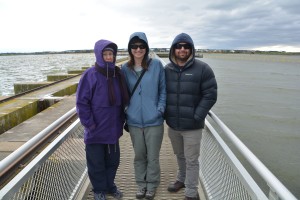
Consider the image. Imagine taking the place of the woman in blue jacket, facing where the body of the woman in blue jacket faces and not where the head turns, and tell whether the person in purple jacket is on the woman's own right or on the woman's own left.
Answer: on the woman's own right

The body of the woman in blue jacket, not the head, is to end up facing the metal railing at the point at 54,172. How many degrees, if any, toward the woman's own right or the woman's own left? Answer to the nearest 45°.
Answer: approximately 45° to the woman's own right

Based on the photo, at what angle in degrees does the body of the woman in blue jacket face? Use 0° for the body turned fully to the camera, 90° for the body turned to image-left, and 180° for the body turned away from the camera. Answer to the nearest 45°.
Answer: approximately 0°

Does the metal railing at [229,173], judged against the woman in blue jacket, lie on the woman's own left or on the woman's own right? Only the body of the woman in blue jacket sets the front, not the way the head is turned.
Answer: on the woman's own left
